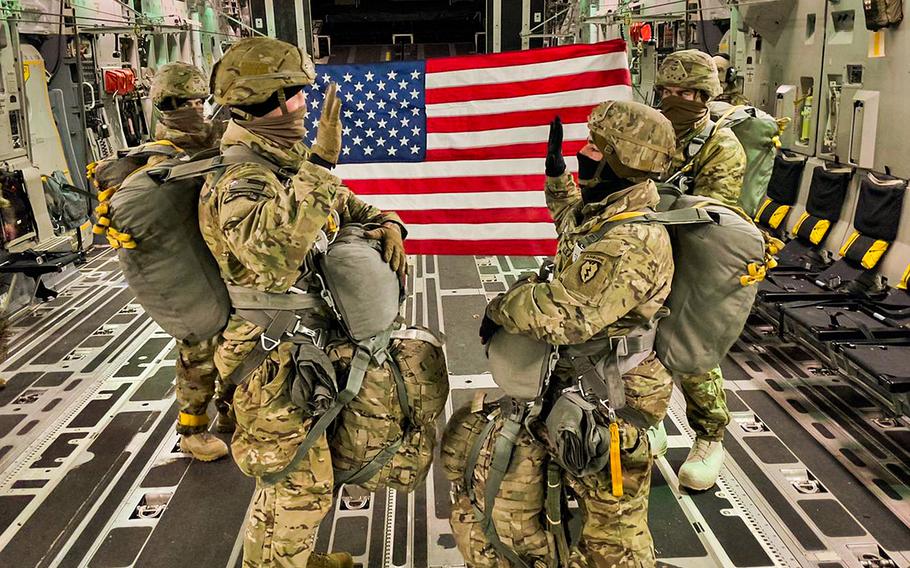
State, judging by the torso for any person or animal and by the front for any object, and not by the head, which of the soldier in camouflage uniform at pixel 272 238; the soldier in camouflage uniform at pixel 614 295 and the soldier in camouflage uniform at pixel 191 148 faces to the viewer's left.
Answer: the soldier in camouflage uniform at pixel 614 295

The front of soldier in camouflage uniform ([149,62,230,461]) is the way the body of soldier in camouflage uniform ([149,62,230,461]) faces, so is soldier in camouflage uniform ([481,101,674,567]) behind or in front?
in front

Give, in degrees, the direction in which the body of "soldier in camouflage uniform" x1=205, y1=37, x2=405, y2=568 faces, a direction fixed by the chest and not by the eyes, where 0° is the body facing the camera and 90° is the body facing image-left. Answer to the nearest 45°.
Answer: approximately 270°

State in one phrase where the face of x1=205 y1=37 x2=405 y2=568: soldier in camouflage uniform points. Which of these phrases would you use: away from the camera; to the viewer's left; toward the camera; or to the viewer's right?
to the viewer's right

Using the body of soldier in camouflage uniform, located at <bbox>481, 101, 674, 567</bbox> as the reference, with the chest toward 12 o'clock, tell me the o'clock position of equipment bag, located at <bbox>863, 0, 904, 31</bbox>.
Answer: The equipment bag is roughly at 4 o'clock from the soldier in camouflage uniform.

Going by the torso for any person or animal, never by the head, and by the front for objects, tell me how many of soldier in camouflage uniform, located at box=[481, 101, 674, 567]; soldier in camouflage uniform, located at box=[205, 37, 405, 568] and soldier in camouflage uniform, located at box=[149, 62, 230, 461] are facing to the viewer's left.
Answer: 1

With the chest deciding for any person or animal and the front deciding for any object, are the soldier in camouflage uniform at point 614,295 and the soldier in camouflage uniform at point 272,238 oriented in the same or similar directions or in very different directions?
very different directions

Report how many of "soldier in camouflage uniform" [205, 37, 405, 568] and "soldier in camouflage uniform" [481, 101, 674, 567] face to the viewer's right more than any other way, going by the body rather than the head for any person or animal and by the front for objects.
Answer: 1

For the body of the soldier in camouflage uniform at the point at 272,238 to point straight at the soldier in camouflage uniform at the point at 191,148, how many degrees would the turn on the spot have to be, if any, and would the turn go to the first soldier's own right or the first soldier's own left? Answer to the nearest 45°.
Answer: approximately 90° to the first soldier's own left

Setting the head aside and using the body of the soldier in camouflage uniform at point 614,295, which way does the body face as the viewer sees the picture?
to the viewer's left

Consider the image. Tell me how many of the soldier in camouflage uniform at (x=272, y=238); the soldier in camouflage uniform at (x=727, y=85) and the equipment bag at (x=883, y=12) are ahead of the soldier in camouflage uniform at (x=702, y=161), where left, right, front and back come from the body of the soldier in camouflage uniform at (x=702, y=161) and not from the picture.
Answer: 1

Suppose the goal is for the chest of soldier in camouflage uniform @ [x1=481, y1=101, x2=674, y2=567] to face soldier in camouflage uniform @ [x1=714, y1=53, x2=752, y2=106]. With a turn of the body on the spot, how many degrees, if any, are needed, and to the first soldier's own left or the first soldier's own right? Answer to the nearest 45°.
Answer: approximately 90° to the first soldier's own right

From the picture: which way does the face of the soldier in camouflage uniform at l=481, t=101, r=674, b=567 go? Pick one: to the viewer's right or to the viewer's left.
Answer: to the viewer's left

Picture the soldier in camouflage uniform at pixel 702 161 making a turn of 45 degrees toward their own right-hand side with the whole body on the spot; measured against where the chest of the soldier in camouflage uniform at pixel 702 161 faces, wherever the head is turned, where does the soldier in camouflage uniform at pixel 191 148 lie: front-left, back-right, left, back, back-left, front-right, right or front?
front

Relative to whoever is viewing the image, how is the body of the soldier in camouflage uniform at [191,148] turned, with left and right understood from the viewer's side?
facing the viewer and to the right of the viewer

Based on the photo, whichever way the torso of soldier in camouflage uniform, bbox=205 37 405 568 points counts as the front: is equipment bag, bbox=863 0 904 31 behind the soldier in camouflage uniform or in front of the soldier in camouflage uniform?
in front
